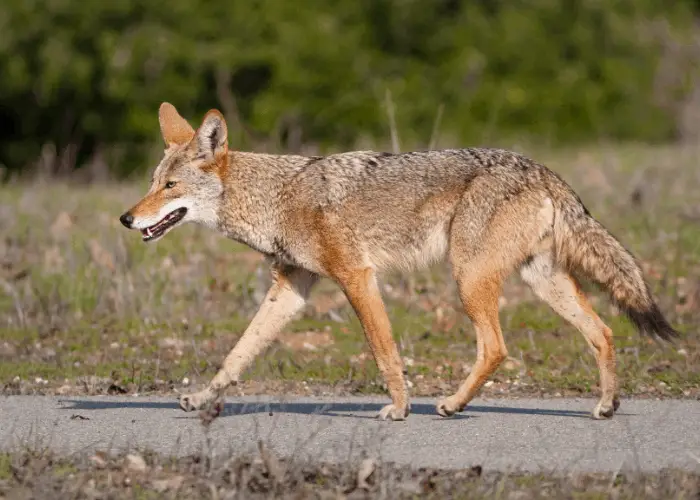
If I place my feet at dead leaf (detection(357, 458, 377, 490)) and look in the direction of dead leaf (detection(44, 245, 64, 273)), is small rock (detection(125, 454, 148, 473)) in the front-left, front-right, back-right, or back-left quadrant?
front-left

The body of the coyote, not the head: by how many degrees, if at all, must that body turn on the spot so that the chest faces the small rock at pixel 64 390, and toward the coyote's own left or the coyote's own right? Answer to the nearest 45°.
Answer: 0° — it already faces it

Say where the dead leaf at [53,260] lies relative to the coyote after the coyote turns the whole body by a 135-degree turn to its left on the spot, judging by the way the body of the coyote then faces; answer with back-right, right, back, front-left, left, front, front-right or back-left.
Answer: back

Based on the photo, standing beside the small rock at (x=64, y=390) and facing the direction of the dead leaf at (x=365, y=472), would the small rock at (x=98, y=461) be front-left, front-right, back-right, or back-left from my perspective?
front-right

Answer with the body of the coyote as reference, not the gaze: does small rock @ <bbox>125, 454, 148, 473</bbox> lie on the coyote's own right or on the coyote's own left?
on the coyote's own left

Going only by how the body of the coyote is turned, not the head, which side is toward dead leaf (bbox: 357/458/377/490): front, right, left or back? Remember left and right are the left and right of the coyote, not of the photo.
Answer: left

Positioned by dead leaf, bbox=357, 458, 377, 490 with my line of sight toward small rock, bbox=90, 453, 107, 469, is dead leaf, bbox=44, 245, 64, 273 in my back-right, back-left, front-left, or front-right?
front-right

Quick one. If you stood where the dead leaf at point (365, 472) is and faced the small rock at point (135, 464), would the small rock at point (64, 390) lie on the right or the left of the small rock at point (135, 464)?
right

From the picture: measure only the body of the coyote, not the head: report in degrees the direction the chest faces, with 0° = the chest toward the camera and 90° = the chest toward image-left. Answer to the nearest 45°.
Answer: approximately 90°

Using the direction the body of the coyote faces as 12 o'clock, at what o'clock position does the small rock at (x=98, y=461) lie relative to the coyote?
The small rock is roughly at 10 o'clock from the coyote.
